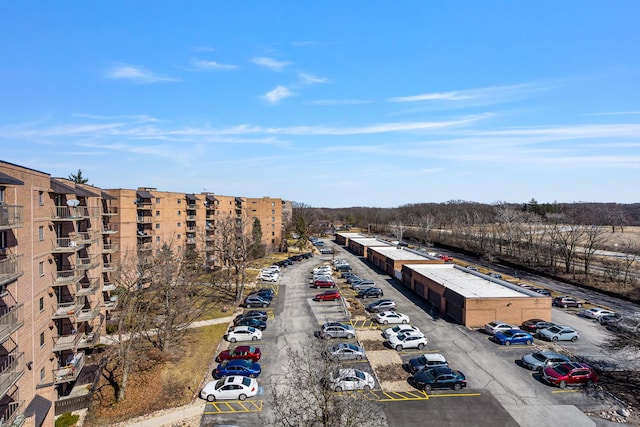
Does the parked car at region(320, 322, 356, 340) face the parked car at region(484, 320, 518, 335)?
yes

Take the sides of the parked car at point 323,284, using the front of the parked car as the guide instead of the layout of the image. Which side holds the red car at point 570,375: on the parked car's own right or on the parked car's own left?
on the parked car's own right

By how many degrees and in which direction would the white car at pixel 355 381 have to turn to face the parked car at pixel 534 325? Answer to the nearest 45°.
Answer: approximately 45° to its left

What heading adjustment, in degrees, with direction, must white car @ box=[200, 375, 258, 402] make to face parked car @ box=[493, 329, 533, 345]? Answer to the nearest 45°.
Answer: approximately 180°

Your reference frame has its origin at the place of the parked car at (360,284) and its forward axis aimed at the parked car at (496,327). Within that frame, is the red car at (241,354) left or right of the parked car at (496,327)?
right

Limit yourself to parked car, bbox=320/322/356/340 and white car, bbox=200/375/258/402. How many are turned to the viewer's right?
1

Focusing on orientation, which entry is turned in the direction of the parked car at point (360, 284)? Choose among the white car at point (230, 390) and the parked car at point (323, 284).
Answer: the parked car at point (323, 284)

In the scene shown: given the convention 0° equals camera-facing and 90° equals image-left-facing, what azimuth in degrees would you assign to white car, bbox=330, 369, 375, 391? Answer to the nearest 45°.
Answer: approximately 270°

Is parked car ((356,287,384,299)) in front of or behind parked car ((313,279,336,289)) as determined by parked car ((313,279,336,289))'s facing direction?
in front

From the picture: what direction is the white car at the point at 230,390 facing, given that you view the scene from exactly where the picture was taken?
facing to the left of the viewer

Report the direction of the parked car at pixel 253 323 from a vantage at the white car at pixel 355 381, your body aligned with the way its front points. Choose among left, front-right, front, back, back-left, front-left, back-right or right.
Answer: back-left

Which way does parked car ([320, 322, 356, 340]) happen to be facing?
to the viewer's right

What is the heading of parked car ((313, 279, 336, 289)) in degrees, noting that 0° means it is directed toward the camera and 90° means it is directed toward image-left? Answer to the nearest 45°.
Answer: approximately 270°

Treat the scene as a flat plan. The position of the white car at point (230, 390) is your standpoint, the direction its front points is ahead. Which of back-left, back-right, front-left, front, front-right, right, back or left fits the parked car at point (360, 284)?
back-right

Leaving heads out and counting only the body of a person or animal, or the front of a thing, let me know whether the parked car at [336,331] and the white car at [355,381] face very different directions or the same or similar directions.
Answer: same or similar directions

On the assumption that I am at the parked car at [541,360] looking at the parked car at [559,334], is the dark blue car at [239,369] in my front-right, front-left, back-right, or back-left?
back-left

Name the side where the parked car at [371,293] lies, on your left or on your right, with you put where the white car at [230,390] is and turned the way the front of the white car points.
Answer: on your right

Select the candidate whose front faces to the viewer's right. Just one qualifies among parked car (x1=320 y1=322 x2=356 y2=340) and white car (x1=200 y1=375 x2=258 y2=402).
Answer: the parked car

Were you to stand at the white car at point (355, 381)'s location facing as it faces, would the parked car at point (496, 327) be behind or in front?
in front
